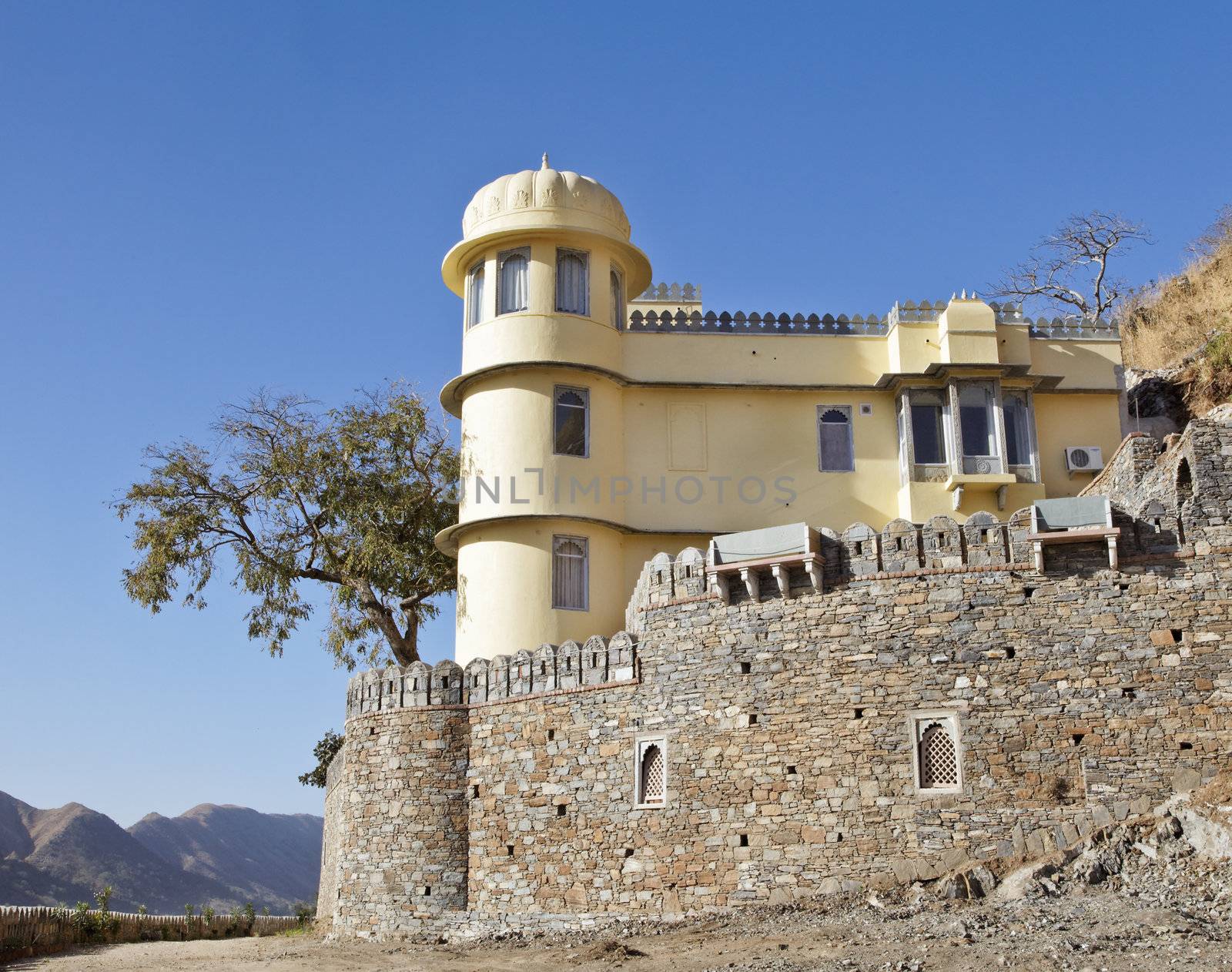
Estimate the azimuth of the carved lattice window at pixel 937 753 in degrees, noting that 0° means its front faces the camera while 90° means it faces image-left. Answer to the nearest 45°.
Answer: approximately 0°

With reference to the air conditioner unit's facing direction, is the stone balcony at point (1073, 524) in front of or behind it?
in front

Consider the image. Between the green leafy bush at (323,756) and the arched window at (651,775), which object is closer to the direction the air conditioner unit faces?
the arched window

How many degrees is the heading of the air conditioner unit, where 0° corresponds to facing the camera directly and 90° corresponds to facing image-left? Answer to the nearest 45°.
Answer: approximately 0°

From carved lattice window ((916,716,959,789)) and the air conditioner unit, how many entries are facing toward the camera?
2

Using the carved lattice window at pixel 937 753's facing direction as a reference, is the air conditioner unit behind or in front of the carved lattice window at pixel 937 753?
behind

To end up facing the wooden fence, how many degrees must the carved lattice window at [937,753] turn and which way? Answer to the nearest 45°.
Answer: approximately 135° to its right
